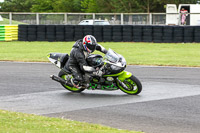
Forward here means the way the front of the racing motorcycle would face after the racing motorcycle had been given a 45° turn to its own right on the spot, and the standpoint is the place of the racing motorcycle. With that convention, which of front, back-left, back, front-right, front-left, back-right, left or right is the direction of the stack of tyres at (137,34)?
back

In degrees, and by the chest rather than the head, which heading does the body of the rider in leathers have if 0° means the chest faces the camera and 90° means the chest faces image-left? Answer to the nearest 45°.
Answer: approximately 315°

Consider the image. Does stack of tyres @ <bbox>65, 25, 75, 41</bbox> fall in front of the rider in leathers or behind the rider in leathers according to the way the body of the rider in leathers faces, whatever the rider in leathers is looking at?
behind

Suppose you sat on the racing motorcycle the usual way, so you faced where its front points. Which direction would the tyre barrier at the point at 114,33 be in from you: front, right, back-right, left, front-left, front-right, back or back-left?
back-left

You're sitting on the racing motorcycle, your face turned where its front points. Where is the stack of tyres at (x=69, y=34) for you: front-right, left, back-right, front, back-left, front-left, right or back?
back-left

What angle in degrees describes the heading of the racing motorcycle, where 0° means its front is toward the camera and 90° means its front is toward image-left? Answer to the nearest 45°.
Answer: approximately 315°

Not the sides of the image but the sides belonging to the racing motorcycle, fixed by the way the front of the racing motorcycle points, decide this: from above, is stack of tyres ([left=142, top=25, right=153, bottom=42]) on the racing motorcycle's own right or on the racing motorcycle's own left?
on the racing motorcycle's own left

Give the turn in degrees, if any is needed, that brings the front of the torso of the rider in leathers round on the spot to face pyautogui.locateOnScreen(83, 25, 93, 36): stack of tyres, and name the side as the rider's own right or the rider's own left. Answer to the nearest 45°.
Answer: approximately 135° to the rider's own left

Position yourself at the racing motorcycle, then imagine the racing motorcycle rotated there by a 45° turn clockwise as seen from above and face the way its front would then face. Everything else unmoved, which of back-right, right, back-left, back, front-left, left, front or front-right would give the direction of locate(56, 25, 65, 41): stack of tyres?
back

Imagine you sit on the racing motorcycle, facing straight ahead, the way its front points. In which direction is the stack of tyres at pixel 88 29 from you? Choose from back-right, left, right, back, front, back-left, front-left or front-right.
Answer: back-left

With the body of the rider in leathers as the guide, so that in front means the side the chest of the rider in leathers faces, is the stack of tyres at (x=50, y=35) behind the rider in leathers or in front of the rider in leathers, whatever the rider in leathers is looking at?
behind

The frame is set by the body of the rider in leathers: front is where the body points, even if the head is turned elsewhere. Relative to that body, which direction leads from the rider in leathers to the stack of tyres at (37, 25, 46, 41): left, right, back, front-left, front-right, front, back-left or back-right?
back-left

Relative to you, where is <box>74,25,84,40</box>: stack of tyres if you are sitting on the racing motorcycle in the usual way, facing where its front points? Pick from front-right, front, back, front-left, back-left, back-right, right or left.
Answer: back-left
